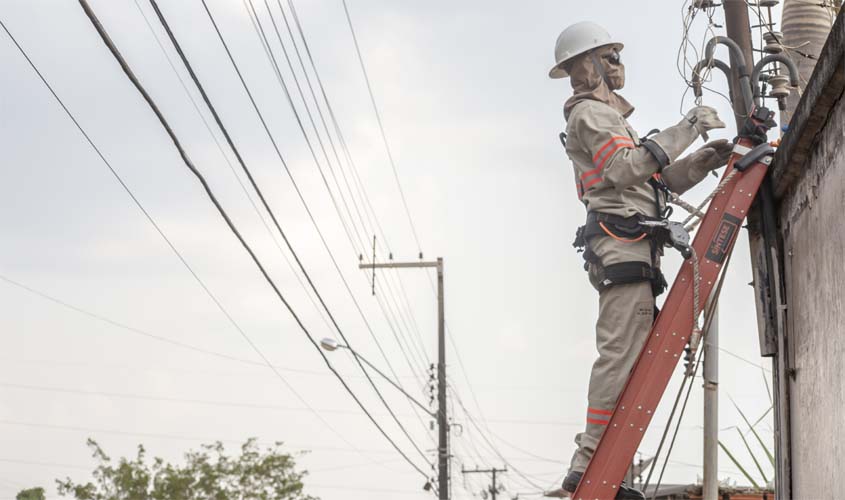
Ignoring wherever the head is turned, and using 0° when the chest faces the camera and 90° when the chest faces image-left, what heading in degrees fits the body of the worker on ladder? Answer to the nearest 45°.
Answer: approximately 270°

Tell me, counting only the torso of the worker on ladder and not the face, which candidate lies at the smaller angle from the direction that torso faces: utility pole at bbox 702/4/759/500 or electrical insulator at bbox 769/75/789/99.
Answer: the electrical insulator

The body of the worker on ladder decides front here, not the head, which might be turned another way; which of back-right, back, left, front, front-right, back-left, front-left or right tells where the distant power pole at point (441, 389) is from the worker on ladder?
left

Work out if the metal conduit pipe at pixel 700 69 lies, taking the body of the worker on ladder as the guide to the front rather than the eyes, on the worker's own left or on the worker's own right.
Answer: on the worker's own left

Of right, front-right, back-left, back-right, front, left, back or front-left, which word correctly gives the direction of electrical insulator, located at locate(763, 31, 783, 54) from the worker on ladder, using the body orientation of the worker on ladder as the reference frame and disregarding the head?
front-left

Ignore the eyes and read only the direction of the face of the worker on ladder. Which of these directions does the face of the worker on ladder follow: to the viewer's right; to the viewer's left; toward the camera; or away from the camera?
to the viewer's right

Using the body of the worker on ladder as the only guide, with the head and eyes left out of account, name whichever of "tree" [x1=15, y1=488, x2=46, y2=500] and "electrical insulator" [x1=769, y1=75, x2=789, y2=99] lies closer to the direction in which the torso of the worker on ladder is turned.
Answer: the electrical insulator
